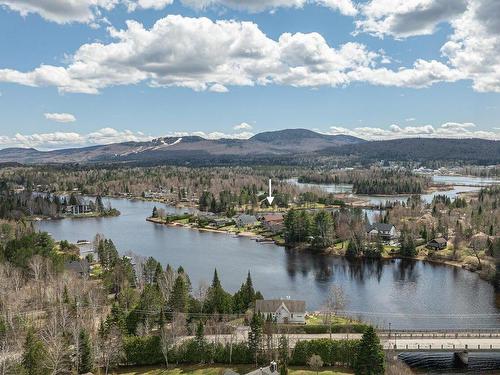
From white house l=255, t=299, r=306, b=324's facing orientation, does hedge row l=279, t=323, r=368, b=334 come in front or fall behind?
in front

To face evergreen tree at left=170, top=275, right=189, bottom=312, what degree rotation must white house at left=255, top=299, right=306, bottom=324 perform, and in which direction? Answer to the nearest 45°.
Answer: approximately 90° to its right

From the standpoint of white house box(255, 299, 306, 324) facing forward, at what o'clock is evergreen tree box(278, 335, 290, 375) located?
The evergreen tree is roughly at 12 o'clock from the white house.

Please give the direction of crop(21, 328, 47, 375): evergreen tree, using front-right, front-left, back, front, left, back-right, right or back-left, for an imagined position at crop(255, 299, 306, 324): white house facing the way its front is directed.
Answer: front-right

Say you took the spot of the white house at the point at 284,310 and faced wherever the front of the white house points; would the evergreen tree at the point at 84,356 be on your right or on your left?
on your right

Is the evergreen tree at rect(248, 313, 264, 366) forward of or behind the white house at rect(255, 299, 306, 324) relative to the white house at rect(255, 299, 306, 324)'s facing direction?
forward

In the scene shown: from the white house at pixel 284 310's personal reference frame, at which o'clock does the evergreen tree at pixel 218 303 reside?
The evergreen tree is roughly at 3 o'clock from the white house.

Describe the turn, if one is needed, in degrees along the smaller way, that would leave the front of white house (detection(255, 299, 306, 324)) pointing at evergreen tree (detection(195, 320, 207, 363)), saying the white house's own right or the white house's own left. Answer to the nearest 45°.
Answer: approximately 45° to the white house's own right

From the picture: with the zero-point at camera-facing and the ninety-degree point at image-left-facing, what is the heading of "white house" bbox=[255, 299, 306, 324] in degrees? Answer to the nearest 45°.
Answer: approximately 0°
